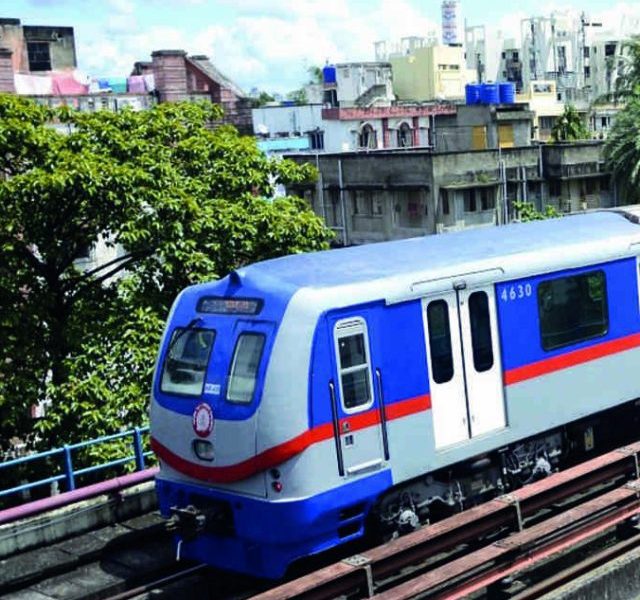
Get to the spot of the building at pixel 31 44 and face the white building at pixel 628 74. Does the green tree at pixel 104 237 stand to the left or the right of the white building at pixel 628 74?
right

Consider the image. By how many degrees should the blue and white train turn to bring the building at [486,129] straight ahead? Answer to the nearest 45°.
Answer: approximately 135° to its right

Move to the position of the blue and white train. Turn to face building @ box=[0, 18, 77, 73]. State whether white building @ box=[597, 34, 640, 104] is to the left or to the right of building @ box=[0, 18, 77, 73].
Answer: right

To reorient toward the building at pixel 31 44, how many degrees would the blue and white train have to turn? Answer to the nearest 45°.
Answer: approximately 135° to its right

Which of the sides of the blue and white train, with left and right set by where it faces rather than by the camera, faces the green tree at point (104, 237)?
right

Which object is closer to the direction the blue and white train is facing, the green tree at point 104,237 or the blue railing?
the blue railing

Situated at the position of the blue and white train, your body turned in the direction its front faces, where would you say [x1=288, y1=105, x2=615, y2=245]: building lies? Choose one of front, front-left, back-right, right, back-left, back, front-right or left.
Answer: back-right

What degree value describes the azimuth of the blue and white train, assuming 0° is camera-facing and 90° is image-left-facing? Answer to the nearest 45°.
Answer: approximately 45°
